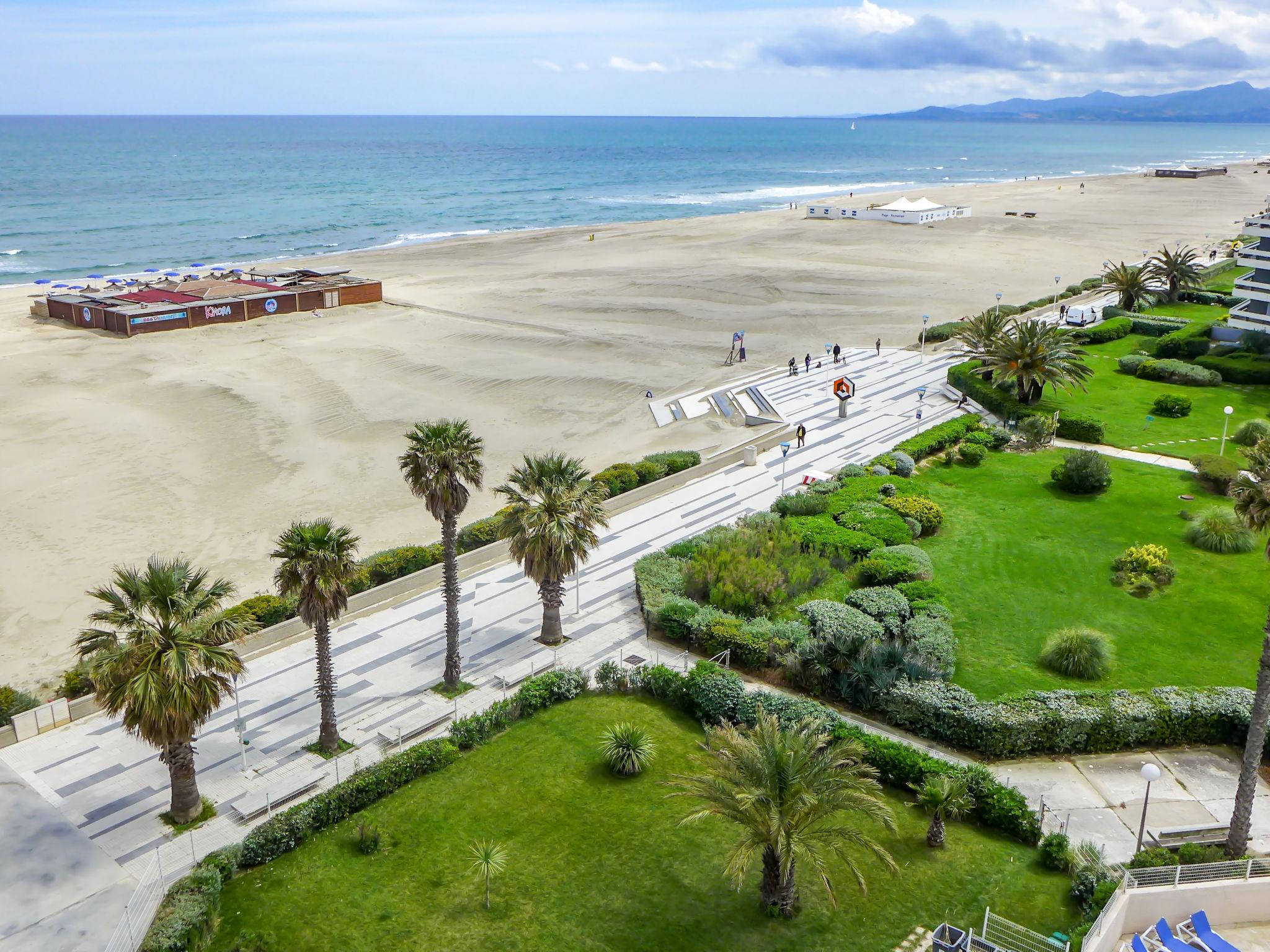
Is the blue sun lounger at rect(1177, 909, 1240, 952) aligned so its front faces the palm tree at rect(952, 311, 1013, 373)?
no

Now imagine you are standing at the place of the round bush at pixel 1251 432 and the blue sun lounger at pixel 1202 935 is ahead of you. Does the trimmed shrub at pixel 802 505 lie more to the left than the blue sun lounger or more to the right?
right

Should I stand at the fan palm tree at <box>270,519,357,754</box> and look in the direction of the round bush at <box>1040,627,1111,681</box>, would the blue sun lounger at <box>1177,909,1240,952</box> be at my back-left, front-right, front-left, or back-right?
front-right

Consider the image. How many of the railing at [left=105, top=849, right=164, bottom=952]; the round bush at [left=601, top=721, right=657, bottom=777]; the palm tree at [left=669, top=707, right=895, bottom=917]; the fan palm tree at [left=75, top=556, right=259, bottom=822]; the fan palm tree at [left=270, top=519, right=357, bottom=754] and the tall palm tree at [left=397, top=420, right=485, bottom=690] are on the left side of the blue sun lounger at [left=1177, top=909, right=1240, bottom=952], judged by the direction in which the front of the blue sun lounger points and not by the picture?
0

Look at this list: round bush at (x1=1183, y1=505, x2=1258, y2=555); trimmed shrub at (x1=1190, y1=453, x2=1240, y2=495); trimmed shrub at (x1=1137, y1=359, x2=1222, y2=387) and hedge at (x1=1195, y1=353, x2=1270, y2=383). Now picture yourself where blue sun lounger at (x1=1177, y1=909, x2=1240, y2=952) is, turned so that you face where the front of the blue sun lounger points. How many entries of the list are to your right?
0

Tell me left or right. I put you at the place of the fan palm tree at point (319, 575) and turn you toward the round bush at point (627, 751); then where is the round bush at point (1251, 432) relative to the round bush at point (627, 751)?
left

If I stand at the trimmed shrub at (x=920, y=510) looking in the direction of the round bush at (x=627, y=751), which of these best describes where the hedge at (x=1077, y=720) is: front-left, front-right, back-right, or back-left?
front-left

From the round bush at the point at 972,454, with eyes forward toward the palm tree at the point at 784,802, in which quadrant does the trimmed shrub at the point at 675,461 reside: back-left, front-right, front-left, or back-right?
front-right

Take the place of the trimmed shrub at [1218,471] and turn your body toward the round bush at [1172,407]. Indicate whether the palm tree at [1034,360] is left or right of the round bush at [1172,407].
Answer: left
